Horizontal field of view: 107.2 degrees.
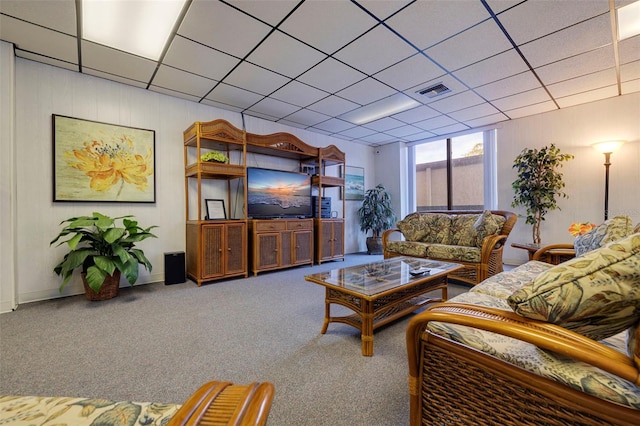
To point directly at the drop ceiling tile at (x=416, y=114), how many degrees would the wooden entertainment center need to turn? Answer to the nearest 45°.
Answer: approximately 45° to its left

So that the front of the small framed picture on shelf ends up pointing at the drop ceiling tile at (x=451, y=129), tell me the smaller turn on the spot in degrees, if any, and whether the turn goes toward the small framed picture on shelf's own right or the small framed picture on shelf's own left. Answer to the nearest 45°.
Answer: approximately 45° to the small framed picture on shelf's own left

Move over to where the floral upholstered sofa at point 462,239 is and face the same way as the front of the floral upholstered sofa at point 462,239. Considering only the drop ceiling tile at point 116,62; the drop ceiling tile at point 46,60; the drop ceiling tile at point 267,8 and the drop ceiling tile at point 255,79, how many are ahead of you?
4

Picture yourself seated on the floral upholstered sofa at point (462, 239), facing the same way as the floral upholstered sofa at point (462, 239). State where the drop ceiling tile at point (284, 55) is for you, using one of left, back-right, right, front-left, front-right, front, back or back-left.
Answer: front

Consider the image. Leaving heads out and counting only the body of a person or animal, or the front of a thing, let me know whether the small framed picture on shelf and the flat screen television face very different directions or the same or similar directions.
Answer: same or similar directions

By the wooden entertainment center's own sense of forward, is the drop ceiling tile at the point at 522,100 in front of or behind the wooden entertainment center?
in front

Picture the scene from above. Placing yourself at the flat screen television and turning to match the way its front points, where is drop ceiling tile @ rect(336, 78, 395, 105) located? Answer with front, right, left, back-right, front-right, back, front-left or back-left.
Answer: front

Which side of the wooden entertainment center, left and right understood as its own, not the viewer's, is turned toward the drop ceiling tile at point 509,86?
front

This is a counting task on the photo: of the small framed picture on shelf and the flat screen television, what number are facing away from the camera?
0

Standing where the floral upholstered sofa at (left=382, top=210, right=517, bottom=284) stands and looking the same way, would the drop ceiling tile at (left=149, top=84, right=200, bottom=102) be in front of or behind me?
in front

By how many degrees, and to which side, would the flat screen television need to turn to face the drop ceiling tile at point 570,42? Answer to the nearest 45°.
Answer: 0° — it already faces it

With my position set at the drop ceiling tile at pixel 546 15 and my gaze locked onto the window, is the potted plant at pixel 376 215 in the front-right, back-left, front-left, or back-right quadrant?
front-left

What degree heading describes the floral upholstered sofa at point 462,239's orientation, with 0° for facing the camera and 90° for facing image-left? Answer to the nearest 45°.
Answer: approximately 45°

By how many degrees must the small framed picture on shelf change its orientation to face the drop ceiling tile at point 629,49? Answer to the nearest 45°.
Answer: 0° — it already faces it

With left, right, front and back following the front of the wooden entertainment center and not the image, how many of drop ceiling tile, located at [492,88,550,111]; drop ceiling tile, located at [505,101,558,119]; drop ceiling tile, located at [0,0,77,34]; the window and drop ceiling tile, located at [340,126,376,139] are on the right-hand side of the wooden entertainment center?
1

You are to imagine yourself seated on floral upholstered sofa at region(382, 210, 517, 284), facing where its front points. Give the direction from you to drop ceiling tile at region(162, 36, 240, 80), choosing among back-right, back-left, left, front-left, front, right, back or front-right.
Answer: front
